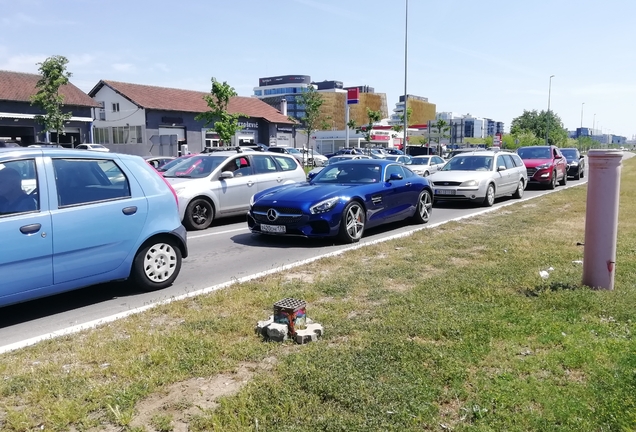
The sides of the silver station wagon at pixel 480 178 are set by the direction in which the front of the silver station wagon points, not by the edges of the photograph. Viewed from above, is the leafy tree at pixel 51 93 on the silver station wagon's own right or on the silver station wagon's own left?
on the silver station wagon's own right

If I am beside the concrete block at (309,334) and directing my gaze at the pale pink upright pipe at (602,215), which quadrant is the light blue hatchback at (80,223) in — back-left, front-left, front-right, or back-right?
back-left

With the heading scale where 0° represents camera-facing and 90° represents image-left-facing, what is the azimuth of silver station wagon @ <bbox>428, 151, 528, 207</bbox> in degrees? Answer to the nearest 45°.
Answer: approximately 45°

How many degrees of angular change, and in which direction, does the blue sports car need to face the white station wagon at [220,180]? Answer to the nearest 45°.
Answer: approximately 90° to its right

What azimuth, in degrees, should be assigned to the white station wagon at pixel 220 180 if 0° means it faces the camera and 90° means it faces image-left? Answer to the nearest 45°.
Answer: approximately 45°

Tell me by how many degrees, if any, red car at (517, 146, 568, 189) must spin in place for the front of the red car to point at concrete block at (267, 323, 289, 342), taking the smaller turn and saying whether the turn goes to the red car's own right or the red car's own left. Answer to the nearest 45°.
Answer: approximately 45° to the red car's own left

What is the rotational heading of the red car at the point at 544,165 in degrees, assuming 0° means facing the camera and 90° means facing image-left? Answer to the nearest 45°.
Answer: approximately 45°

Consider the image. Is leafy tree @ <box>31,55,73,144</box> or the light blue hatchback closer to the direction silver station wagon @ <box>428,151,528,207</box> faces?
the light blue hatchback
